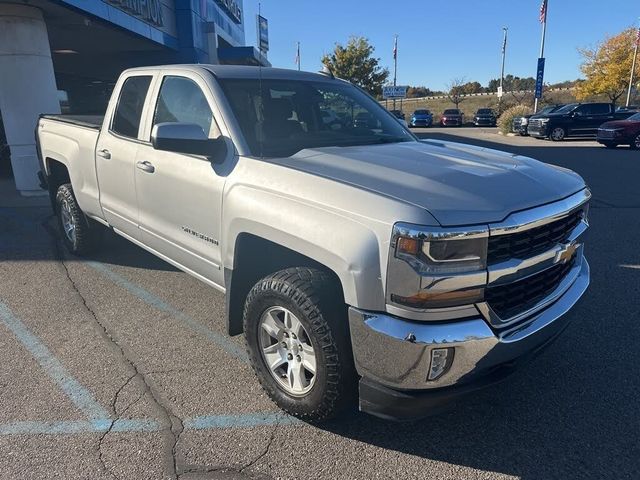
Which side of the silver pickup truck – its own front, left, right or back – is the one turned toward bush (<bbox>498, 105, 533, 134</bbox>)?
left

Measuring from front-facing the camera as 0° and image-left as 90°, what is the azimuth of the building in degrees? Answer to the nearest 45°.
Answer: approximately 315°

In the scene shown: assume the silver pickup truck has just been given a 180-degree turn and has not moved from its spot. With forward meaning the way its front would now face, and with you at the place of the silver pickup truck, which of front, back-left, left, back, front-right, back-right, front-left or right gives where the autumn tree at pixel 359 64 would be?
front-right

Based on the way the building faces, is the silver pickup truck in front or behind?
in front

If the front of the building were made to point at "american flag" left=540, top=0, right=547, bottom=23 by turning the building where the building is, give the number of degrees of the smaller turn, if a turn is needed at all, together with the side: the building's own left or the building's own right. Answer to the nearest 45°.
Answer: approximately 90° to the building's own left

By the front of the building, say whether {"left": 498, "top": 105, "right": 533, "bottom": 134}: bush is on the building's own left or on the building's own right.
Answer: on the building's own left

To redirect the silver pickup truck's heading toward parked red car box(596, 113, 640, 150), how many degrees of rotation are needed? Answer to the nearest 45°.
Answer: approximately 90° to its left

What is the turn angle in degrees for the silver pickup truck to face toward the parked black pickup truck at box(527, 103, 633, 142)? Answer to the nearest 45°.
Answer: approximately 90° to its left

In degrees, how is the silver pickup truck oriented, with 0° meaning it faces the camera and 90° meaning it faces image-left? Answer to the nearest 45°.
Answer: approximately 315°
